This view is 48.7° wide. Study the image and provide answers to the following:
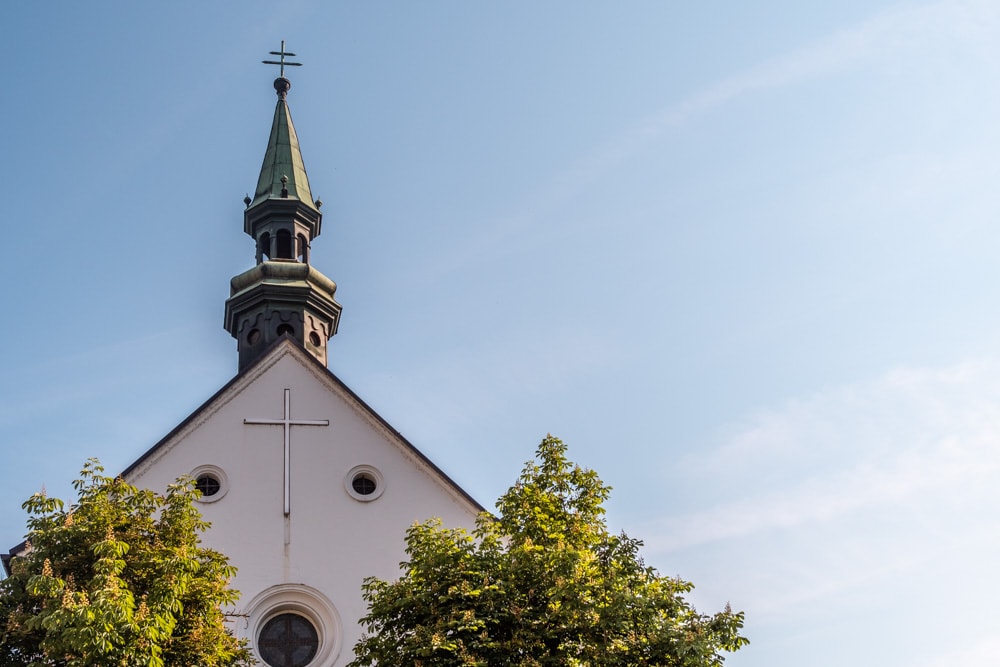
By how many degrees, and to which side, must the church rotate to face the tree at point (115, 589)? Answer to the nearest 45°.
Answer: approximately 45° to its right

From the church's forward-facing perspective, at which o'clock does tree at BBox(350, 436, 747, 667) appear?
The tree is roughly at 11 o'clock from the church.

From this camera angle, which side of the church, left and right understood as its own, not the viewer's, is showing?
front

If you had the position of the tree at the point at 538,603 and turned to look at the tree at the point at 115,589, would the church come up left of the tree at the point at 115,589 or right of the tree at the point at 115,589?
right
